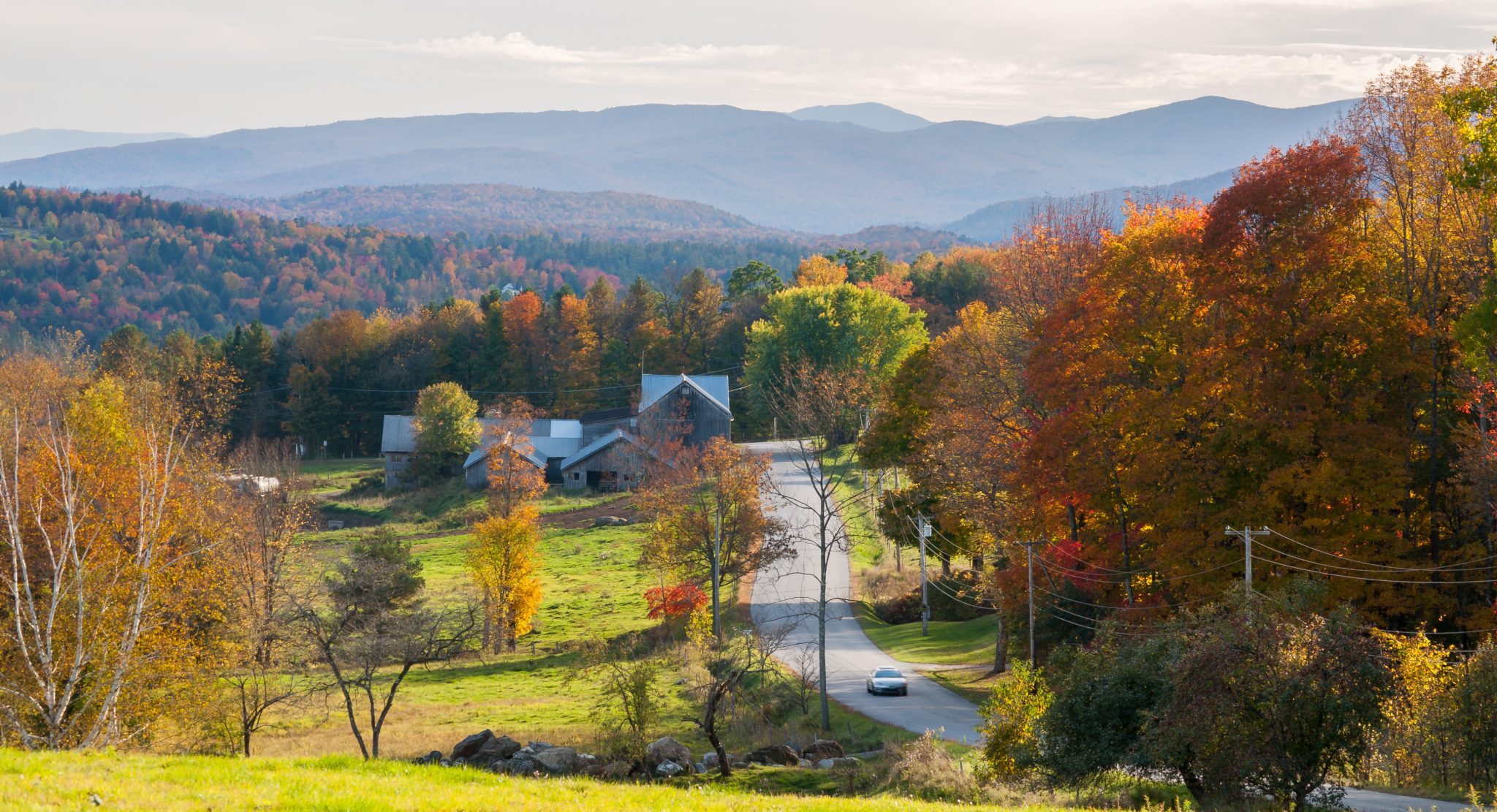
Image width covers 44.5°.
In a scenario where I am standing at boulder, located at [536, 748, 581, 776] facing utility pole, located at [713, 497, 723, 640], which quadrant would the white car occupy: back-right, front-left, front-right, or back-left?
front-right

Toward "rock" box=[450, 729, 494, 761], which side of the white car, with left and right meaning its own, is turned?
right

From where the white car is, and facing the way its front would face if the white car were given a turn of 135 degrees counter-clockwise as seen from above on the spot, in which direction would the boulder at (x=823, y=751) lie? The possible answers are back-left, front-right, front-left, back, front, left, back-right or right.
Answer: back

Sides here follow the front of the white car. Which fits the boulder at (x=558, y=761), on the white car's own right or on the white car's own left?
on the white car's own right

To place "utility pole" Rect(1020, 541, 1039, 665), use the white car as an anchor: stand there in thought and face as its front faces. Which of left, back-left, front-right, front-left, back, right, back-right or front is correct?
front-left

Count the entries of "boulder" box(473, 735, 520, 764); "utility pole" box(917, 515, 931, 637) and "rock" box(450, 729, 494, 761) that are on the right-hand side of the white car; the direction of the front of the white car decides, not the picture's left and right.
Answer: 2

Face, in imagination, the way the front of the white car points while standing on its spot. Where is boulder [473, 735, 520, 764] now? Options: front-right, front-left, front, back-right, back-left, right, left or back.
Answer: right

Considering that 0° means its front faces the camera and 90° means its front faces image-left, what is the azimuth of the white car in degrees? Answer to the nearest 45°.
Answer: approximately 315°

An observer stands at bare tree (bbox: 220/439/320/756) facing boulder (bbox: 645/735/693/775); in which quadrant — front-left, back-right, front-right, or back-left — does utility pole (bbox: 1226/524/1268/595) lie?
front-left

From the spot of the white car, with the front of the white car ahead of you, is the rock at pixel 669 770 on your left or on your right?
on your right

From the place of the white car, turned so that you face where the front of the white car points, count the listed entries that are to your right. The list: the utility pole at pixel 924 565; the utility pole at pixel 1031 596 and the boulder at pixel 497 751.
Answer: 1

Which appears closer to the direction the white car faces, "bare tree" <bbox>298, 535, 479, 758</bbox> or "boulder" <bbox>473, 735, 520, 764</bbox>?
the boulder
